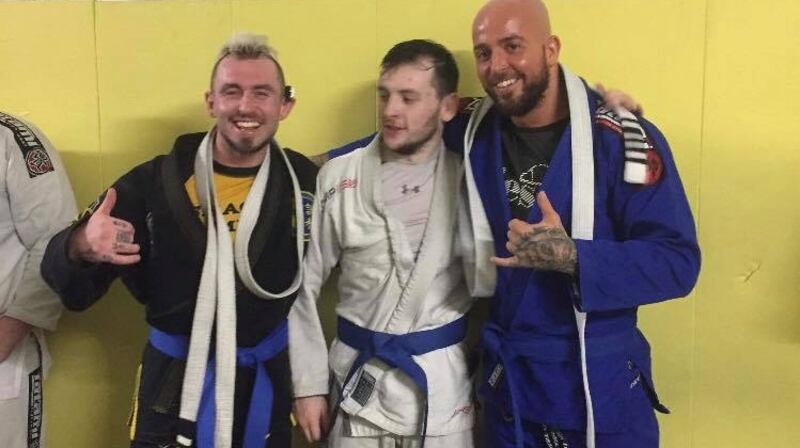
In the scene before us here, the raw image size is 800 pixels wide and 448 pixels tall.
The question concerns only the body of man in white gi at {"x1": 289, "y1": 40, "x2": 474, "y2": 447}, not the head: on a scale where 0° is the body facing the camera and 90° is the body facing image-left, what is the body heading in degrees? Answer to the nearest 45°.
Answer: approximately 0°

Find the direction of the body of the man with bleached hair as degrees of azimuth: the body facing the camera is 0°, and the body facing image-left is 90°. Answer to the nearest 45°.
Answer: approximately 0°

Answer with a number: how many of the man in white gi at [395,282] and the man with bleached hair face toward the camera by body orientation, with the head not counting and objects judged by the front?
2
